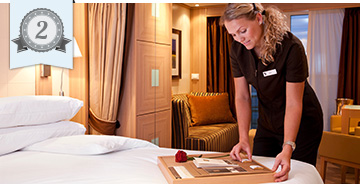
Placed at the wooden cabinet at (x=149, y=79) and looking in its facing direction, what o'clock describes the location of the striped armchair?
The striped armchair is roughly at 9 o'clock from the wooden cabinet.

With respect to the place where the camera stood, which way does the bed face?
facing the viewer and to the right of the viewer

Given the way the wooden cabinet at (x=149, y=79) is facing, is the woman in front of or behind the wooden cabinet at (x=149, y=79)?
in front

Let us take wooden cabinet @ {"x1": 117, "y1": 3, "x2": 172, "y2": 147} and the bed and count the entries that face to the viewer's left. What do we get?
0

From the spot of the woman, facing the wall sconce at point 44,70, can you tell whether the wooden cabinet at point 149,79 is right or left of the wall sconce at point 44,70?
right

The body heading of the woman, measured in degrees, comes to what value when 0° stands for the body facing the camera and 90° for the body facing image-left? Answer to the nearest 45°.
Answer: approximately 45°

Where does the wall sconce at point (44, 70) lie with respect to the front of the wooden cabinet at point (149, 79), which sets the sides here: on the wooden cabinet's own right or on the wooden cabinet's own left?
on the wooden cabinet's own right

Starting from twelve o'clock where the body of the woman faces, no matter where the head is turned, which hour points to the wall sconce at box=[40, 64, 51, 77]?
The wall sconce is roughly at 2 o'clock from the woman.

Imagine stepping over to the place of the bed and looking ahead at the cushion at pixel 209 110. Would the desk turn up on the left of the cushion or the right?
right

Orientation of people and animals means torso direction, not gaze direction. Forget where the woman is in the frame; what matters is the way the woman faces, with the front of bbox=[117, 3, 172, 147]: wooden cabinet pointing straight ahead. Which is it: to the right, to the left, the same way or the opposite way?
to the right

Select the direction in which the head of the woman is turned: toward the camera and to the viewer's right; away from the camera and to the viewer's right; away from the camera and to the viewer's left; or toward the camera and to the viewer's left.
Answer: toward the camera and to the viewer's left
